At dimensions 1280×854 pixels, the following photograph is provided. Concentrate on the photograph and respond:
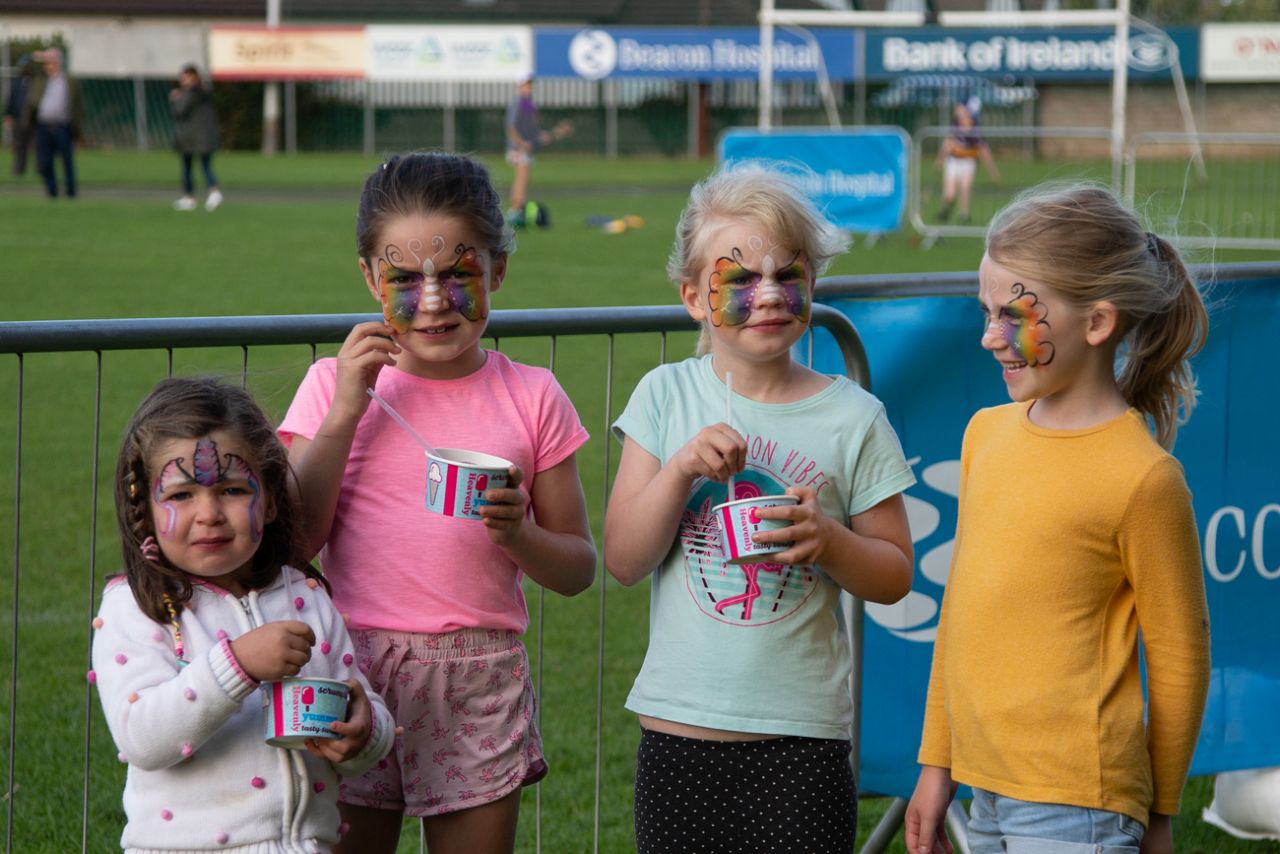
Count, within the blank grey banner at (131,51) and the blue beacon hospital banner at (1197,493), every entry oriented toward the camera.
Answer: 2

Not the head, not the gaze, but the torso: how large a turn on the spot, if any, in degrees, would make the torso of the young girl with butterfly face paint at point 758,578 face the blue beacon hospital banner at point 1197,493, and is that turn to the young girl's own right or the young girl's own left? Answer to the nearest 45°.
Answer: approximately 135° to the young girl's own left

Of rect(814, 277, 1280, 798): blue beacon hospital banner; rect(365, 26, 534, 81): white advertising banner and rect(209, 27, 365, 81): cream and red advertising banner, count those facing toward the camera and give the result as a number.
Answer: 3

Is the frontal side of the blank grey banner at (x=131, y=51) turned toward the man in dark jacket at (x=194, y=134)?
yes

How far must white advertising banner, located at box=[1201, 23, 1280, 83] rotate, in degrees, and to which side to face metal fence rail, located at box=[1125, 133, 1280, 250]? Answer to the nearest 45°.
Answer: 0° — it already faces it

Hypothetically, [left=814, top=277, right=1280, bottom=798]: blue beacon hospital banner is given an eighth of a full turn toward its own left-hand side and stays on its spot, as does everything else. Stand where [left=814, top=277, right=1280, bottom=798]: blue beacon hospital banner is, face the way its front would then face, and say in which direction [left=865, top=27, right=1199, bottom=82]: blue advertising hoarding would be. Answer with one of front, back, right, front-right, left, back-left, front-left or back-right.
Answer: back-left

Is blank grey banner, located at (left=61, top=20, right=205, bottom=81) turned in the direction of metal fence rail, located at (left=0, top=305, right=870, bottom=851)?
yes

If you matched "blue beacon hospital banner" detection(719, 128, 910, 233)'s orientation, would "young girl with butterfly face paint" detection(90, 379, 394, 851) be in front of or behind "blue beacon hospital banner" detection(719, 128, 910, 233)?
in front

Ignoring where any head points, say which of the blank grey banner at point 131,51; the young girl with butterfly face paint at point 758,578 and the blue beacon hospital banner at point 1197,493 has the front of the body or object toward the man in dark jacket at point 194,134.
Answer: the blank grey banner

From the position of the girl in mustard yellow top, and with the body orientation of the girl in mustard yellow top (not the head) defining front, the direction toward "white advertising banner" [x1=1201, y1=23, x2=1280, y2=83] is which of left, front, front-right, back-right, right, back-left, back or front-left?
back-right
